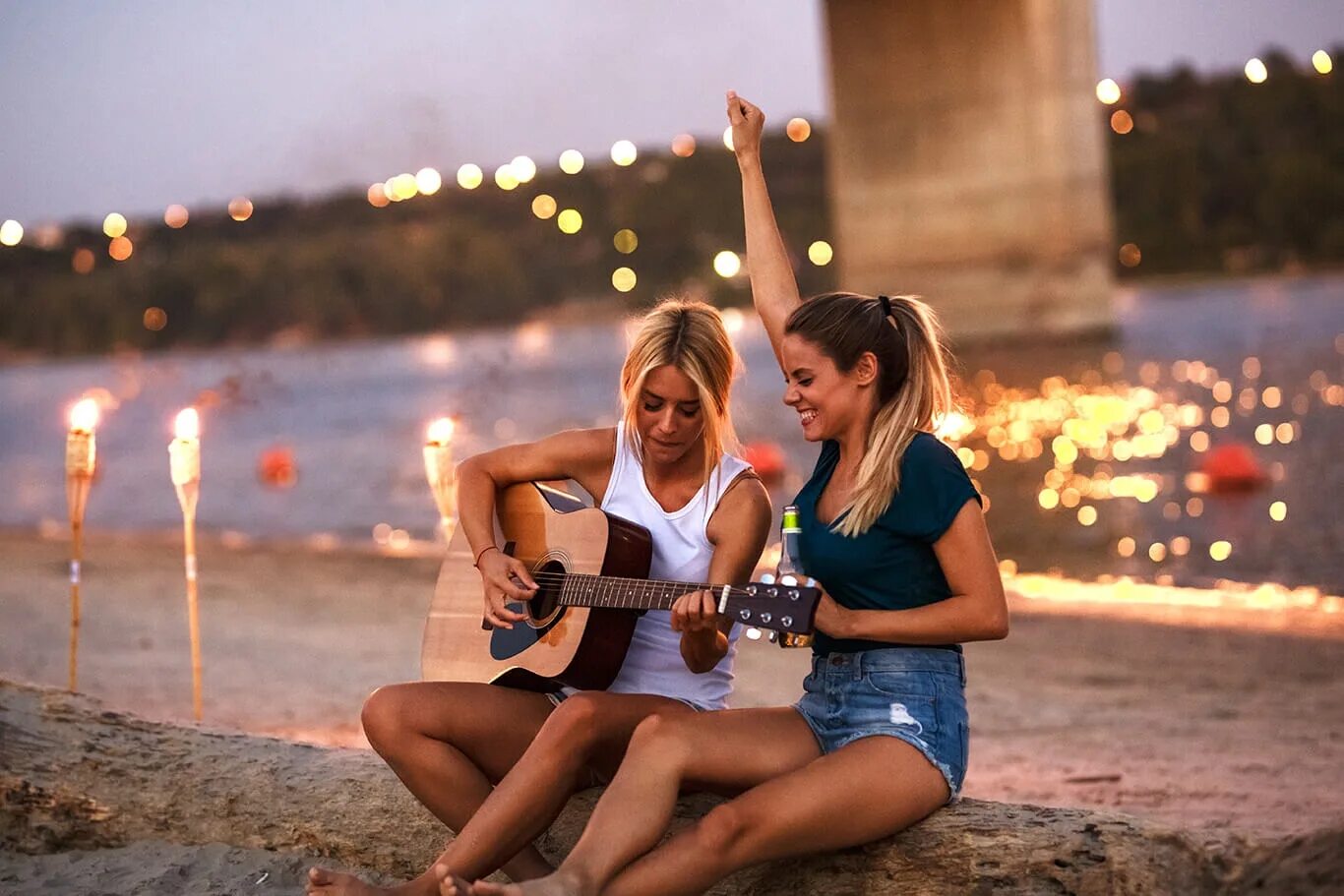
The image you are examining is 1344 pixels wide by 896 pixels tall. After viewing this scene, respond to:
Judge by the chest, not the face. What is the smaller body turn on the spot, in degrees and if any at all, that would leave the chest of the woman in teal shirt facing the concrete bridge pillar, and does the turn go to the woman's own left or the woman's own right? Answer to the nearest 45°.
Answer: approximately 135° to the woman's own right

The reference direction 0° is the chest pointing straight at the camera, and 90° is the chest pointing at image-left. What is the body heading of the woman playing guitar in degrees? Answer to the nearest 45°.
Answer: approximately 45°

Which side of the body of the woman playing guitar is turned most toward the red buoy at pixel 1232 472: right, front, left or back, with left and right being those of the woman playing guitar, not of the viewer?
back

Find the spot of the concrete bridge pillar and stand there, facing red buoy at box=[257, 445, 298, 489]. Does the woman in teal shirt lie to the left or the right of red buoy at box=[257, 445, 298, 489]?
left

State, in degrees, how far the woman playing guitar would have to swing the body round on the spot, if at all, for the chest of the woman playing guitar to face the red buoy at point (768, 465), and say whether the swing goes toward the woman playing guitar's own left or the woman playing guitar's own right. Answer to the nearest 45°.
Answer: approximately 135° to the woman playing guitar's own right

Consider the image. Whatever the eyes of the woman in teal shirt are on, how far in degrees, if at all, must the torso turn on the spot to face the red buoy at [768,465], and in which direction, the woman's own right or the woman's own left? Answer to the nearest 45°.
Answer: approximately 135° to the woman's own right

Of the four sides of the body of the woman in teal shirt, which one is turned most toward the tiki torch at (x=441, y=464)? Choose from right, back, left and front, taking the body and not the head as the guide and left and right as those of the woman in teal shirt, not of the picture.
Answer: right

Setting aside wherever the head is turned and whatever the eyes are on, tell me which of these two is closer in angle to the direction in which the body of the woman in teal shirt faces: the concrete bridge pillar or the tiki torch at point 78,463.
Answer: the tiki torch
